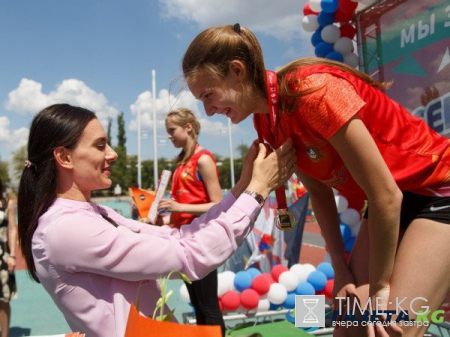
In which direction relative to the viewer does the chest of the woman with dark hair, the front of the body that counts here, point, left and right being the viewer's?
facing to the right of the viewer

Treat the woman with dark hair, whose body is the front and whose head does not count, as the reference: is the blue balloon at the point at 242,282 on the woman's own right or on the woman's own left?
on the woman's own left

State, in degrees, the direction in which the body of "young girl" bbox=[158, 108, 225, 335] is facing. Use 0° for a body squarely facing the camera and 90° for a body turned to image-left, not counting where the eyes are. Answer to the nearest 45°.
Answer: approximately 45°

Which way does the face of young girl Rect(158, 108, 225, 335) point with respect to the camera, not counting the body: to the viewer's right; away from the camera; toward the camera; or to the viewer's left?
to the viewer's left

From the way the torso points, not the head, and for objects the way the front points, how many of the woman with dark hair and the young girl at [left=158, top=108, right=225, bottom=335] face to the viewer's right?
1

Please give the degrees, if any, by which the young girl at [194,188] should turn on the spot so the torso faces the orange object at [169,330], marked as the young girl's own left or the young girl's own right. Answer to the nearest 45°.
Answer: approximately 45° to the young girl's own left

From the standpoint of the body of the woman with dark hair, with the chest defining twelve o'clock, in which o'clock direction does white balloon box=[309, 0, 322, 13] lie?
The white balloon is roughly at 10 o'clock from the woman with dark hair.
